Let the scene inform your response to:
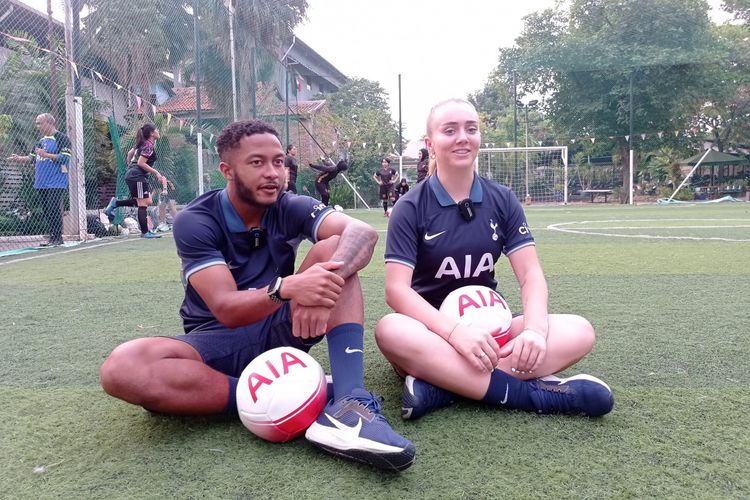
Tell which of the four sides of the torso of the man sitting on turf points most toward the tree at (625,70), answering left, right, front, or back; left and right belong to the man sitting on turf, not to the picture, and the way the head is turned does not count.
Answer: left

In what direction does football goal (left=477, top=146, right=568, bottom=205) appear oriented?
toward the camera

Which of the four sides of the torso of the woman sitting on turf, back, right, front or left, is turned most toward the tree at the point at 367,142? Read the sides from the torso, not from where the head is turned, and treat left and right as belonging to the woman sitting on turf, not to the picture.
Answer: back

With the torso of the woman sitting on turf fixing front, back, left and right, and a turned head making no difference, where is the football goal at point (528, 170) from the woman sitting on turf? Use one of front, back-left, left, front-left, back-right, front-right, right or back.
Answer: back

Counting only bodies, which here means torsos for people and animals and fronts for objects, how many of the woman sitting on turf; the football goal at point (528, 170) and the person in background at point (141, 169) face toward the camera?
2

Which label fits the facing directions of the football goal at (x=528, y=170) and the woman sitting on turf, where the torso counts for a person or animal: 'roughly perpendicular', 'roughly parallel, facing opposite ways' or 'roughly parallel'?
roughly parallel

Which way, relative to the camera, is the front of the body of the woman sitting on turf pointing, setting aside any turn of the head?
toward the camera

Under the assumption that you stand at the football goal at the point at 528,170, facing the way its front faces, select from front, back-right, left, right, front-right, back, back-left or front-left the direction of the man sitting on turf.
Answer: front
